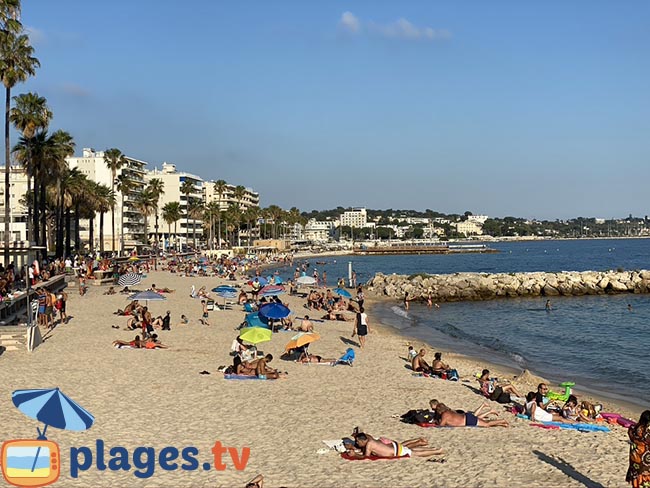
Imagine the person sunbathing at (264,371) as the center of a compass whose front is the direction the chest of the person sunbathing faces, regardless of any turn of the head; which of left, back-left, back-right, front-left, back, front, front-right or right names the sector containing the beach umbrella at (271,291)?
left

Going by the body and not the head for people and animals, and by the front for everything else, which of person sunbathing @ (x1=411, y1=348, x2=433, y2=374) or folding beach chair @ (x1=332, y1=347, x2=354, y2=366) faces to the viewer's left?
the folding beach chair

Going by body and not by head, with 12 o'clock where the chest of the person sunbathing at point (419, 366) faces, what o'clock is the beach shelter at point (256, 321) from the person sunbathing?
The beach shelter is roughly at 7 o'clock from the person sunbathing.

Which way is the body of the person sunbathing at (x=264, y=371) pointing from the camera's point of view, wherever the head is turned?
to the viewer's right

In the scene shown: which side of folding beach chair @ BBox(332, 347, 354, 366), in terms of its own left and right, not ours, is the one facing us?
left

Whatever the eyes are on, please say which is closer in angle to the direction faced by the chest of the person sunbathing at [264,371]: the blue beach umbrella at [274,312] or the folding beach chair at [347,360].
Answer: the folding beach chair

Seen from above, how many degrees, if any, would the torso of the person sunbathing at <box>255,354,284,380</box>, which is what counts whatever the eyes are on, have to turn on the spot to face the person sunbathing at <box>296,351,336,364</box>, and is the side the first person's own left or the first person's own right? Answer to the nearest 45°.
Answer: approximately 45° to the first person's own left

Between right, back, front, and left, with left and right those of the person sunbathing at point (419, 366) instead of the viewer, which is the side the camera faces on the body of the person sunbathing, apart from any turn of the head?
right

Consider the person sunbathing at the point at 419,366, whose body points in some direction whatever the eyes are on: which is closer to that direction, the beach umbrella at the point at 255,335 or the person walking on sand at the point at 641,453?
the person walking on sand
